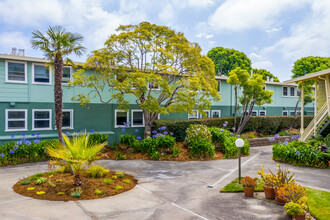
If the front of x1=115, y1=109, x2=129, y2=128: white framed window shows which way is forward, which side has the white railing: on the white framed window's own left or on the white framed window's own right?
on the white framed window's own left

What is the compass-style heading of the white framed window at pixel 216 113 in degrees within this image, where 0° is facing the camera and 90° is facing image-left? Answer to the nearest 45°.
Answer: approximately 0°

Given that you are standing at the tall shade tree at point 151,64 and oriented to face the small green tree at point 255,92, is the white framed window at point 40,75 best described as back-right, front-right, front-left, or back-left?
back-left

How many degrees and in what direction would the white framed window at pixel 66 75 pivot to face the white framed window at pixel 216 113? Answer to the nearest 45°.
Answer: approximately 90° to its left

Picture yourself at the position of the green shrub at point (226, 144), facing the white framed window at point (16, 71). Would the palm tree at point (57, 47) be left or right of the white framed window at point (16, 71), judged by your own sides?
left

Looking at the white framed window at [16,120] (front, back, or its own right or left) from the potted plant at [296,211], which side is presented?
front

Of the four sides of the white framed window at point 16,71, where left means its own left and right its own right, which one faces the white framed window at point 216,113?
left

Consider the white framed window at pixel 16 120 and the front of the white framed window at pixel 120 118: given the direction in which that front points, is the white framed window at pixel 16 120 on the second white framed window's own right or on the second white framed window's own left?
on the second white framed window's own right

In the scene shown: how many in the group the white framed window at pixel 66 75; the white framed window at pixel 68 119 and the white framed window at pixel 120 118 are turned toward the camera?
3

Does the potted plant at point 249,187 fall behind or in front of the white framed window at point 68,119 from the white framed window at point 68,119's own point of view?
in front
